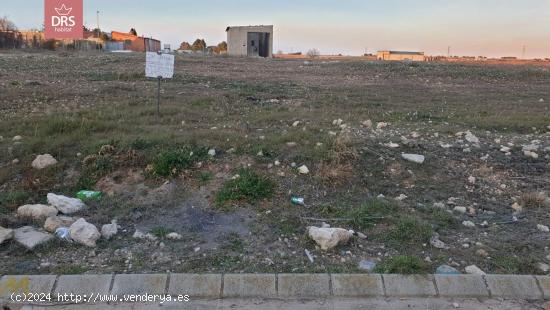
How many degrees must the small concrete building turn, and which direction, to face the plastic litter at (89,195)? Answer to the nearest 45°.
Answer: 0° — it already faces it

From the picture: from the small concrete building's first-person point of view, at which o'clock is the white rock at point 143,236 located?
The white rock is roughly at 12 o'clock from the small concrete building.

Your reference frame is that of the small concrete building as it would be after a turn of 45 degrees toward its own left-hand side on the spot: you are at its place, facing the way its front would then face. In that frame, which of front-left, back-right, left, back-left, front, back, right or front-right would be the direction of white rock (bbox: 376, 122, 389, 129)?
front-right

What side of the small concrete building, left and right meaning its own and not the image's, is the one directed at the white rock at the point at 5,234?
front

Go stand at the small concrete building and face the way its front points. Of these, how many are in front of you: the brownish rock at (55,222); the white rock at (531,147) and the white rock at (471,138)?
3

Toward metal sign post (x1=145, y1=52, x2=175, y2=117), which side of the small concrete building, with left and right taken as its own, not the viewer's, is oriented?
front

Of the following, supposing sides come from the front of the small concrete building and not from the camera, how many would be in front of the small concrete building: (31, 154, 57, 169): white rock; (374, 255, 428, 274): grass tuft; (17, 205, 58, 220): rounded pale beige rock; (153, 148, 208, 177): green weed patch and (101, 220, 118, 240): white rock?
5

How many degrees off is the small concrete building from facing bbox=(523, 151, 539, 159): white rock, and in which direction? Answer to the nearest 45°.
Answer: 0° — it already faces it

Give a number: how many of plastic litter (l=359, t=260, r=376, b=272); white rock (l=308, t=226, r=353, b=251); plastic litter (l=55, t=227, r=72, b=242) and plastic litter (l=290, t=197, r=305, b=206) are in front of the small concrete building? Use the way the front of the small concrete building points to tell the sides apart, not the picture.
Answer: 4

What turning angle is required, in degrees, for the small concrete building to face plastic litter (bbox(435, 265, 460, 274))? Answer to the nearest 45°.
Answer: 0° — it already faces it

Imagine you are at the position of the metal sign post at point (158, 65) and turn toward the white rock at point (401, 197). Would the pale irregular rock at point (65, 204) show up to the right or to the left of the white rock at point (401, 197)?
right

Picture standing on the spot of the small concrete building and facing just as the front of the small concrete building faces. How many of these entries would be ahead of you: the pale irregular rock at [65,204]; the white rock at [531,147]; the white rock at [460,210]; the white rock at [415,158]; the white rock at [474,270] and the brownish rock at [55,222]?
6

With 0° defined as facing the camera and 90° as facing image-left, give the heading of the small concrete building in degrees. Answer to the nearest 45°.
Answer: approximately 0°
